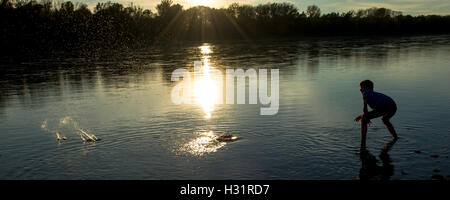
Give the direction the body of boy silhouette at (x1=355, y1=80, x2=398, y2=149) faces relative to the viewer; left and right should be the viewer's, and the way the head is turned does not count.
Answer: facing to the left of the viewer
